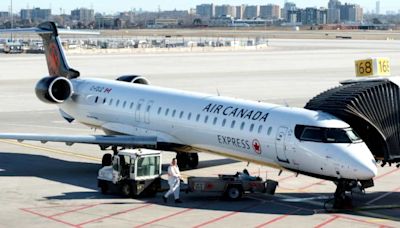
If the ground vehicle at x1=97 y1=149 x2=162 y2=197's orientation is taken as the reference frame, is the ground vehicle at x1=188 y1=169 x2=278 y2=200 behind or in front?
behind

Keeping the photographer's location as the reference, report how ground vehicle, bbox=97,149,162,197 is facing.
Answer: facing away from the viewer and to the left of the viewer

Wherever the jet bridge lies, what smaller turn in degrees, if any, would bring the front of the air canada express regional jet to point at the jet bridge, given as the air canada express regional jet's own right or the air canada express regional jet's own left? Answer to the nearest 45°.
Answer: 0° — it already faces it

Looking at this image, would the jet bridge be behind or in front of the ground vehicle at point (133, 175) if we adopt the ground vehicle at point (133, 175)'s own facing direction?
behind

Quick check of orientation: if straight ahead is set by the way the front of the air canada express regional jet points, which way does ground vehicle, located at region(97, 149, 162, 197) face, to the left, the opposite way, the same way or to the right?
the opposite way

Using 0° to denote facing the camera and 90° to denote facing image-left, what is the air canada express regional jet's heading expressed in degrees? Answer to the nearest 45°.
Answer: approximately 315°
